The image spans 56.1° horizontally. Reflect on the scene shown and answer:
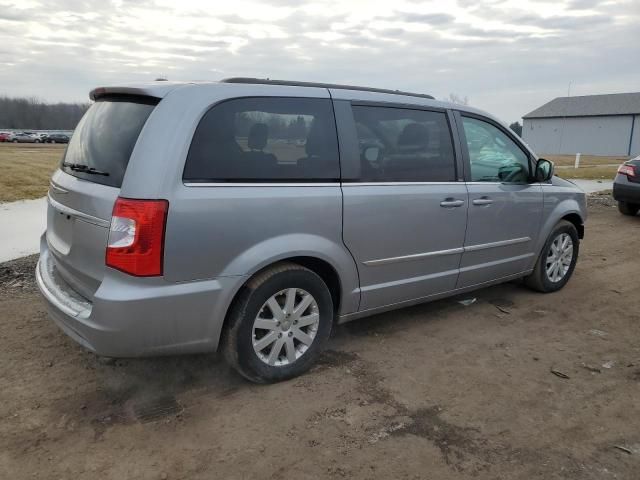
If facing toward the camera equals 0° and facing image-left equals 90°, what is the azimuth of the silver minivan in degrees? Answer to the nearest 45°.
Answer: approximately 225°

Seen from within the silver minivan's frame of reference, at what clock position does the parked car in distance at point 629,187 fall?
The parked car in distance is roughly at 12 o'clock from the silver minivan.
